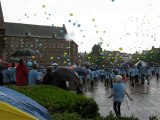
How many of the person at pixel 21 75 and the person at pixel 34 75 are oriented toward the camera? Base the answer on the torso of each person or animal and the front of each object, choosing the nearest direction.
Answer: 0

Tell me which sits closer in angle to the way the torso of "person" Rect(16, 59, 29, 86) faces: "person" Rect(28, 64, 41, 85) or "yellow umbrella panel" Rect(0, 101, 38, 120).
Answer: the person

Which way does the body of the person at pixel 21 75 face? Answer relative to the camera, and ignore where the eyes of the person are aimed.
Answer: away from the camera

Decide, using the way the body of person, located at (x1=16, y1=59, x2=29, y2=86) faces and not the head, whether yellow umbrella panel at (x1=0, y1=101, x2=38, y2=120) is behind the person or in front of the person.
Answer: behind

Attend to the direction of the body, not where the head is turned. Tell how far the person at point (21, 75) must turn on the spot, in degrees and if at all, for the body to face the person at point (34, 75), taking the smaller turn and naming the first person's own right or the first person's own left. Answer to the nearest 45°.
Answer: approximately 45° to the first person's own right

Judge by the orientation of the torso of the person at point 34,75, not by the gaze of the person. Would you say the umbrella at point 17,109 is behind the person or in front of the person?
behind

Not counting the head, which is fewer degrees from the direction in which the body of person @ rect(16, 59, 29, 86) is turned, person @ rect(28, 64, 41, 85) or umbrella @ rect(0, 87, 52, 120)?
the person

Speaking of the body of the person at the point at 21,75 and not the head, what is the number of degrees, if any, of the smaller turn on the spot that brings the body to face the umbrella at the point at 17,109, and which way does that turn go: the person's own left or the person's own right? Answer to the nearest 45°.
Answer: approximately 180°
